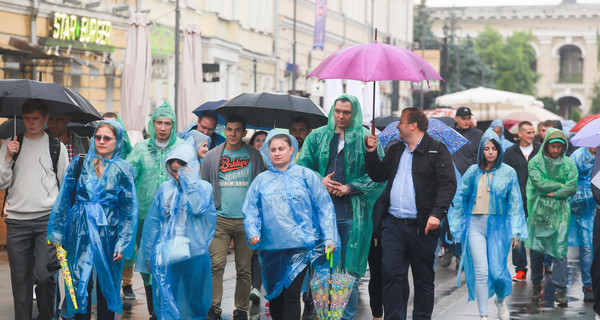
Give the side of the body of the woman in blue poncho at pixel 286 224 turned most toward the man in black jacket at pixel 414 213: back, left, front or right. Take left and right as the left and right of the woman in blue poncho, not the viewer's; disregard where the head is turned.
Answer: left

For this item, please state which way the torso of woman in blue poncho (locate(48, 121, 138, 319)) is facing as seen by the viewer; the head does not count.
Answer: toward the camera

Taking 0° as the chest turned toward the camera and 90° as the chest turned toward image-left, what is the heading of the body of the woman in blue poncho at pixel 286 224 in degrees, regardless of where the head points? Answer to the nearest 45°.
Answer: approximately 0°

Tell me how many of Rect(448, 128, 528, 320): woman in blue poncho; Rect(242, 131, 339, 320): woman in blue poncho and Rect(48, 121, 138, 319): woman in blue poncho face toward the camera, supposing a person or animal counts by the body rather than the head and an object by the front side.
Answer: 3

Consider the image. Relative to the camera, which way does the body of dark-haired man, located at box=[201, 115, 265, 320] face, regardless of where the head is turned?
toward the camera

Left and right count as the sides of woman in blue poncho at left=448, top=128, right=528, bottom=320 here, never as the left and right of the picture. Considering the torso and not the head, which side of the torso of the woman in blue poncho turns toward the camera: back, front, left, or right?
front

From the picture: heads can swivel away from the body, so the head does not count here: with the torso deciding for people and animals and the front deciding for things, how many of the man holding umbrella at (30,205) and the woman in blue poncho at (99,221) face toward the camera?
2

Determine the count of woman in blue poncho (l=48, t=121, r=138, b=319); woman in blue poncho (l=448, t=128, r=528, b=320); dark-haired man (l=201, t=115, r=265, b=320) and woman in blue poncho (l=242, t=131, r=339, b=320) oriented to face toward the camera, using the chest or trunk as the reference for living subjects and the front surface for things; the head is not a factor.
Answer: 4

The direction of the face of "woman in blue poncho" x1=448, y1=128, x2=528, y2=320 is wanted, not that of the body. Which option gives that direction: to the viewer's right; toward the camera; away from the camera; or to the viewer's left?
toward the camera

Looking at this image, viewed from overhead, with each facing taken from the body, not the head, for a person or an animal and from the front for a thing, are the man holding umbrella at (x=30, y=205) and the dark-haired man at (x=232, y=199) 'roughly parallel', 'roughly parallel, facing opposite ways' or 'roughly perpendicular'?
roughly parallel

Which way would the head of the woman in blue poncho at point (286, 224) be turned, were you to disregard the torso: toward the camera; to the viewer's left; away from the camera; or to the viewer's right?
toward the camera

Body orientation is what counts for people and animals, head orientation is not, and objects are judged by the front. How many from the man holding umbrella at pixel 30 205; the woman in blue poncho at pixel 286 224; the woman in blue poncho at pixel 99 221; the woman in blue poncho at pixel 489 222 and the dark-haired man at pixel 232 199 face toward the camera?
5

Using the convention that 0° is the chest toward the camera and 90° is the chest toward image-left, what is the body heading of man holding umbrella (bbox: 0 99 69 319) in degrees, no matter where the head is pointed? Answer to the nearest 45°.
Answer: approximately 0°

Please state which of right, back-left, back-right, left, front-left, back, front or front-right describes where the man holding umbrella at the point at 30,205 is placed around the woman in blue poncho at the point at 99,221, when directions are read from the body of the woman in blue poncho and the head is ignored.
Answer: back-right
